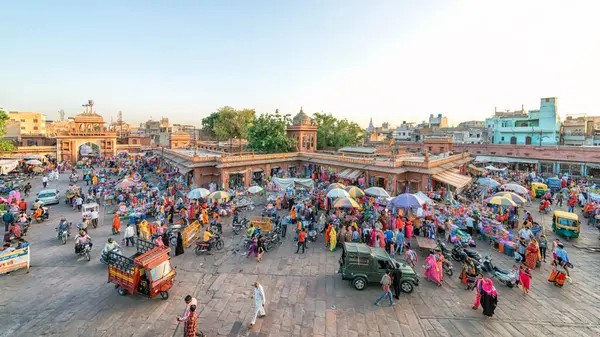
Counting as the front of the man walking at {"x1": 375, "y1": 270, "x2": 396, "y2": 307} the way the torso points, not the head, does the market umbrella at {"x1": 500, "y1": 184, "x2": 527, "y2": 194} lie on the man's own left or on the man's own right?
on the man's own left

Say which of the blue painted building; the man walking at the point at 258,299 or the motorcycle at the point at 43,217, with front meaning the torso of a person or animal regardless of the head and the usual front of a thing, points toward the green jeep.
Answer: the blue painted building

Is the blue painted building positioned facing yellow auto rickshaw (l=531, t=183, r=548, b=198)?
yes

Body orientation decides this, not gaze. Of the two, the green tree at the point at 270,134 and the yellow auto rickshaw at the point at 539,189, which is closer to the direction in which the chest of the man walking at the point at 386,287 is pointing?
the yellow auto rickshaw
